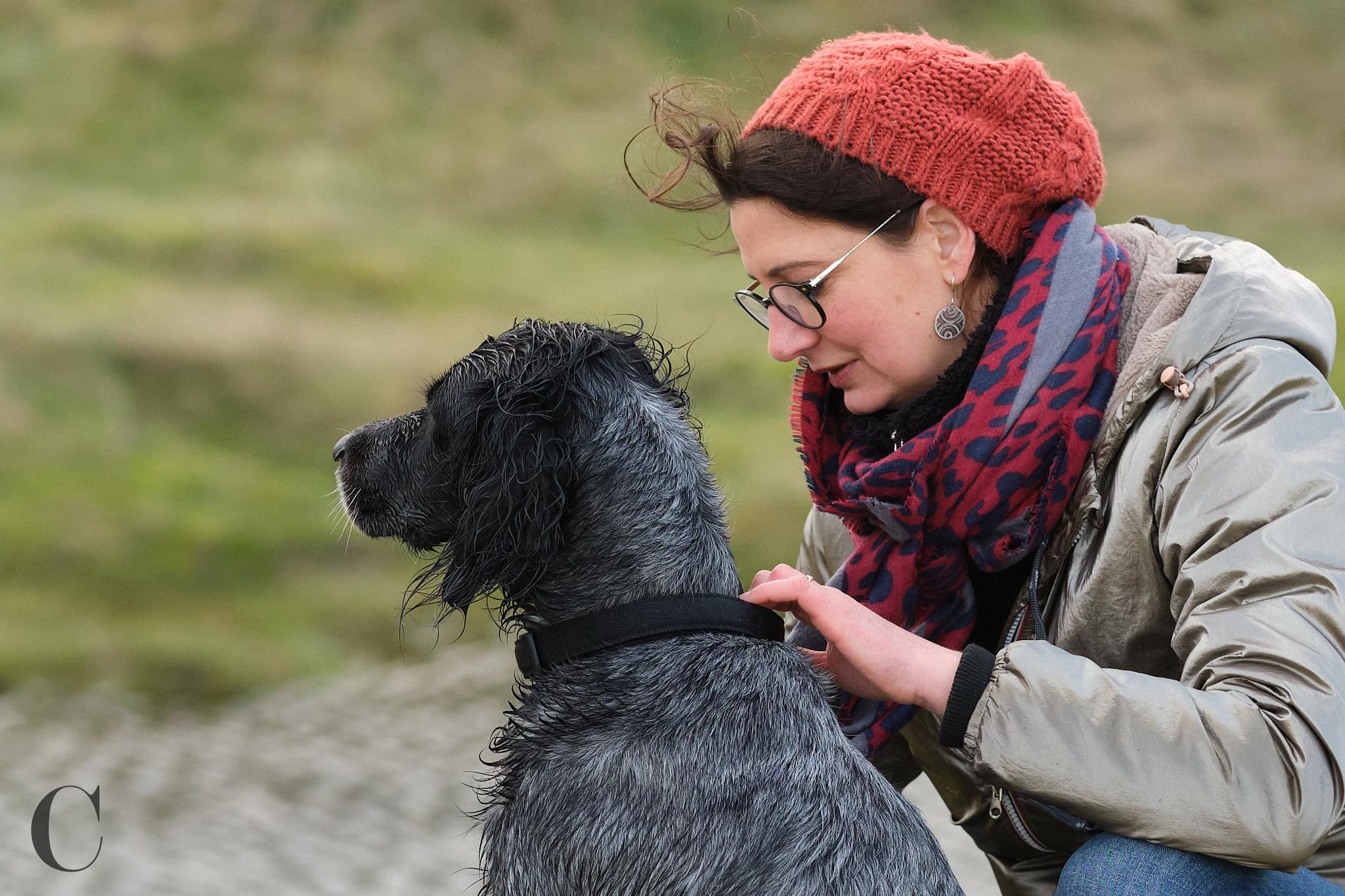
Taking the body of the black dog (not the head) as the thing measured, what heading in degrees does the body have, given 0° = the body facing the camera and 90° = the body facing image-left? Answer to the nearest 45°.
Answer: approximately 90°

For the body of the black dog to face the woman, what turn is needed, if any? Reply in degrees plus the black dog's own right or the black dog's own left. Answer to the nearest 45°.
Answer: approximately 135° to the black dog's own right
